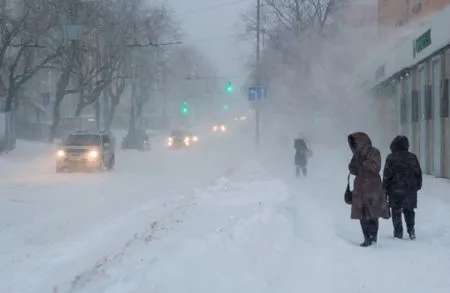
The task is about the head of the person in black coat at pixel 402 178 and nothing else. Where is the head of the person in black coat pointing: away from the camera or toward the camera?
away from the camera

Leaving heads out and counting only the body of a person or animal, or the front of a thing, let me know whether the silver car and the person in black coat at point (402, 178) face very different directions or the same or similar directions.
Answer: very different directions

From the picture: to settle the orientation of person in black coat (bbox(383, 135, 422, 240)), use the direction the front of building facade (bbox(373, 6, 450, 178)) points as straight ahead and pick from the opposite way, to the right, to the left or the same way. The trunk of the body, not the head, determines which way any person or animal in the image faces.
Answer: to the right

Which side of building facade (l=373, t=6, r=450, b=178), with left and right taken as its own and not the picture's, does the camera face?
left

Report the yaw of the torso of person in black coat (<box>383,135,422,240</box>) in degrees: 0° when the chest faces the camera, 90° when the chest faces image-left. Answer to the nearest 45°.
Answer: approximately 180°

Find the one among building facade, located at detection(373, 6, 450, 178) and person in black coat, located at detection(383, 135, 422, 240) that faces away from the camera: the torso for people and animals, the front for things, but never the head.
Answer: the person in black coat

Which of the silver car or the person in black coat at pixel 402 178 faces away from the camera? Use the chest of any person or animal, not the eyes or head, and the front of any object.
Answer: the person in black coat

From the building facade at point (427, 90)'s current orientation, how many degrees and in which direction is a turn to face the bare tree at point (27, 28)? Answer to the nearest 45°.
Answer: approximately 45° to its right
